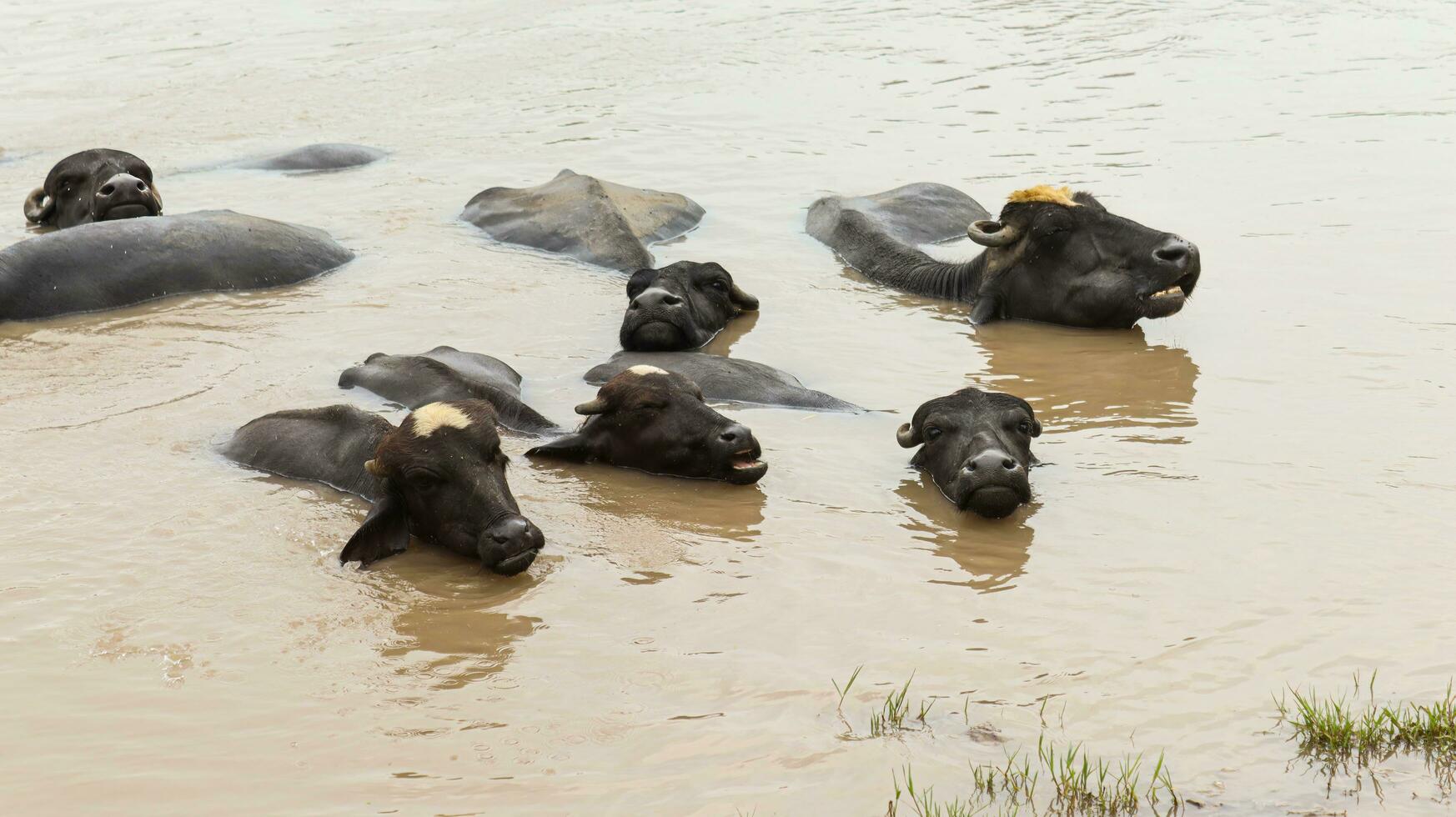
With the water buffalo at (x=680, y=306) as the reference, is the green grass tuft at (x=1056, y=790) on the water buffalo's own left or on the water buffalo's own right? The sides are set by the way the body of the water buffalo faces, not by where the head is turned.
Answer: on the water buffalo's own left

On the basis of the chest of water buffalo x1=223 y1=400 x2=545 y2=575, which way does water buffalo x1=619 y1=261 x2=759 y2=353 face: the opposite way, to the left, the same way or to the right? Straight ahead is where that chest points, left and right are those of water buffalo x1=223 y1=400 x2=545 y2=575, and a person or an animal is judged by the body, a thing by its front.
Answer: to the right

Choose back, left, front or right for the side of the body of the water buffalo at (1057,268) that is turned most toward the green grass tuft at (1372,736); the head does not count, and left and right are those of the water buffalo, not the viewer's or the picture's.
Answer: right

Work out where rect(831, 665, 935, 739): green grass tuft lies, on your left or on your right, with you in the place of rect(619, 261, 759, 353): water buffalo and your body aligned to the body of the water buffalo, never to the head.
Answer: on your left

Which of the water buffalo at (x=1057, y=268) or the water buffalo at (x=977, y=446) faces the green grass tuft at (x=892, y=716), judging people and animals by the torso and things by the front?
the water buffalo at (x=977, y=446)

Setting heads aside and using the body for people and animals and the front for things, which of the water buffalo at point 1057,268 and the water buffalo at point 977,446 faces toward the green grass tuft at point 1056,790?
the water buffalo at point 977,446

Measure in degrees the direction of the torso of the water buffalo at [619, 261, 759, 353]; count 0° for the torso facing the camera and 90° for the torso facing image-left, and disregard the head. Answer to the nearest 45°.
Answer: approximately 45°

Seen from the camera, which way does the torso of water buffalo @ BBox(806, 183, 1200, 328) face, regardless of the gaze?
to the viewer's right

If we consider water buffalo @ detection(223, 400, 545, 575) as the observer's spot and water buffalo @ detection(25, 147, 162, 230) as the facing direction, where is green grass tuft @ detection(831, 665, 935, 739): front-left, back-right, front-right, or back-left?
back-right

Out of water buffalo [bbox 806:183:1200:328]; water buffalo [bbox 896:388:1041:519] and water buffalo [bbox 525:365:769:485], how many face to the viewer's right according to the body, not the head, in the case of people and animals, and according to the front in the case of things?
2

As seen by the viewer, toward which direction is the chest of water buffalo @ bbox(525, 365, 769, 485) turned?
to the viewer's right
